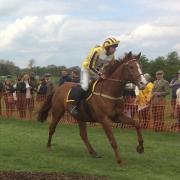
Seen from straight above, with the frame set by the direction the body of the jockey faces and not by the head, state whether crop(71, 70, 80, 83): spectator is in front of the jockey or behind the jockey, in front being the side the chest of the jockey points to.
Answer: behind

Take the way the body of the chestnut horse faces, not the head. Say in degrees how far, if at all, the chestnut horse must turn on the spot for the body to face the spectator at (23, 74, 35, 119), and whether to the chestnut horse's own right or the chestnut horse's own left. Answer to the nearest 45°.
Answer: approximately 135° to the chestnut horse's own left

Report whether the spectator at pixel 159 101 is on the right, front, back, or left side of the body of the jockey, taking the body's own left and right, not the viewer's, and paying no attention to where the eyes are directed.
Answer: left

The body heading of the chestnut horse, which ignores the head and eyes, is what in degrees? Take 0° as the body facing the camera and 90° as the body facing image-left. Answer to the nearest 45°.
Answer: approximately 315°

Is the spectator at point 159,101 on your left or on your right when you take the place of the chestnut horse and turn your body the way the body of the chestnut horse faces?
on your left

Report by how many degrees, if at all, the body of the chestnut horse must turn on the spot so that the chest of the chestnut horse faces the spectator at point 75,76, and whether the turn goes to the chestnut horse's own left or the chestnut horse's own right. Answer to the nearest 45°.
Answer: approximately 135° to the chestnut horse's own left

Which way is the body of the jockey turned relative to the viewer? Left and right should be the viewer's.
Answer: facing the viewer and to the right of the viewer
